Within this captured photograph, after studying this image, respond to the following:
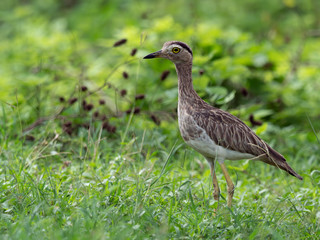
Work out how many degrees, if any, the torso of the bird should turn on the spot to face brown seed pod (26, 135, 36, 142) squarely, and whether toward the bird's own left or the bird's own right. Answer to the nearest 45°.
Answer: approximately 45° to the bird's own right

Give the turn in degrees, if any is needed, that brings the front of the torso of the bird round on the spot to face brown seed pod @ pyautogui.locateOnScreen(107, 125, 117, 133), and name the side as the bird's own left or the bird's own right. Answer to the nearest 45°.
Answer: approximately 45° to the bird's own right

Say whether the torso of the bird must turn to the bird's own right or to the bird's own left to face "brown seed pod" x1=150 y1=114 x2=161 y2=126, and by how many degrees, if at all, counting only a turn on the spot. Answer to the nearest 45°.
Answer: approximately 45° to the bird's own right

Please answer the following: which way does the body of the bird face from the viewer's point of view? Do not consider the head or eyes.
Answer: to the viewer's left

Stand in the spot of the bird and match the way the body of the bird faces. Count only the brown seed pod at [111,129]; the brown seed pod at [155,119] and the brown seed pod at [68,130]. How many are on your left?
0

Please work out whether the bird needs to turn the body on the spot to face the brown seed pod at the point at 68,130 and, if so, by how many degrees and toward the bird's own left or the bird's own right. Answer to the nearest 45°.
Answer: approximately 45° to the bird's own right
